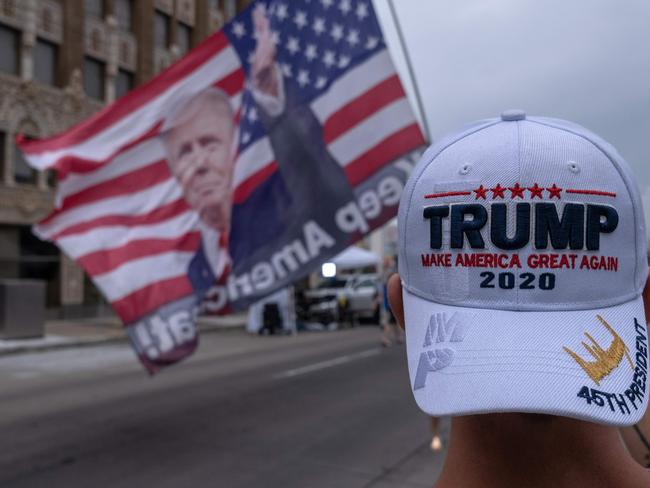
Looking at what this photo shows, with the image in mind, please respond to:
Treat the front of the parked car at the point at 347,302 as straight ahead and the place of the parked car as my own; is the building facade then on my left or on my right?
on my right

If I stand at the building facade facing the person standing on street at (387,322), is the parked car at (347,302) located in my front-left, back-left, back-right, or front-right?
front-left

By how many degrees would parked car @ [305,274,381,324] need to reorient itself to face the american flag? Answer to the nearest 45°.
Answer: approximately 45° to its left

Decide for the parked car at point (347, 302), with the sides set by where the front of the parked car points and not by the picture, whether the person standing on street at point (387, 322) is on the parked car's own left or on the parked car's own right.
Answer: on the parked car's own left

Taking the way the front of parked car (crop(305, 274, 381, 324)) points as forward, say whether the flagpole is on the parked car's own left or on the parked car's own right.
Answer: on the parked car's own left

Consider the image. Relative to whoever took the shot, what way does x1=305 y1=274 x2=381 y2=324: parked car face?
facing the viewer and to the left of the viewer
